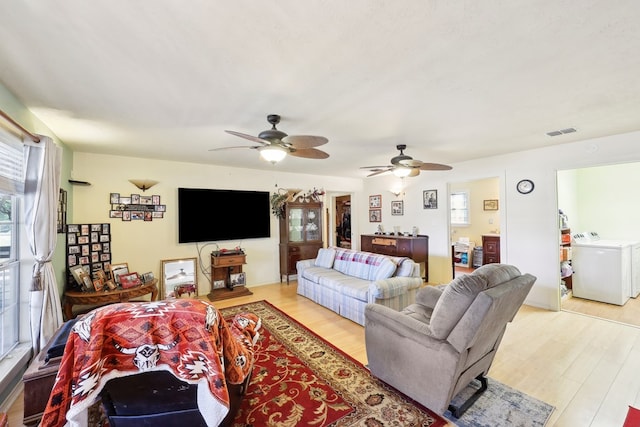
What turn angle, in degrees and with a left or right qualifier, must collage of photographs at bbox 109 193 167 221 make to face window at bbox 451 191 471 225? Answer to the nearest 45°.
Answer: approximately 90° to its left

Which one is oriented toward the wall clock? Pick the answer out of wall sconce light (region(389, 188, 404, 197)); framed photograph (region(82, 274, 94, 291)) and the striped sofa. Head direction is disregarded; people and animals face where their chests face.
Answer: the framed photograph

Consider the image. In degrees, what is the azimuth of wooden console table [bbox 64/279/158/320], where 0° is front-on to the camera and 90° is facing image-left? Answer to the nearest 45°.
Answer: approximately 315°

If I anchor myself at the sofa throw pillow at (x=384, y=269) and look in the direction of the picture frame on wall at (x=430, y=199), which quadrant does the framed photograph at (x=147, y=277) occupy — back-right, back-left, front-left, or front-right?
back-left

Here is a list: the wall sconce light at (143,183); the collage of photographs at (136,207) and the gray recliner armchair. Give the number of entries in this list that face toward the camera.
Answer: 2

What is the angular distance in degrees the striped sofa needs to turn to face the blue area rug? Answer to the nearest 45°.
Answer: approximately 90° to its left

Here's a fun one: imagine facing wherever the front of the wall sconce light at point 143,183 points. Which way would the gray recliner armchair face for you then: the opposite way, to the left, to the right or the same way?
the opposite way
